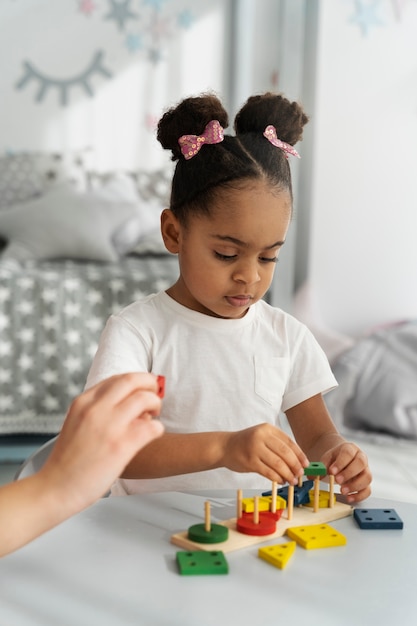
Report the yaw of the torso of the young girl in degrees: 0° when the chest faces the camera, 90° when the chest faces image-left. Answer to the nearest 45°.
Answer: approximately 315°

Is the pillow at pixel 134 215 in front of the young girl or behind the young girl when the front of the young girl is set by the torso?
behind

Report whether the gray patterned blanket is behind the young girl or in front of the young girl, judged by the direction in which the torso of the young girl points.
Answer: behind
